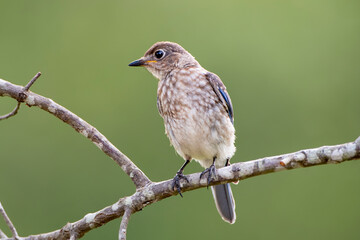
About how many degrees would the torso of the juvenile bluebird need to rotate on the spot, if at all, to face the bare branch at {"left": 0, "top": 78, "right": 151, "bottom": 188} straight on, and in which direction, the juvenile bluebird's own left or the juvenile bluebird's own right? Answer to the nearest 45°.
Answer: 0° — it already faces it
